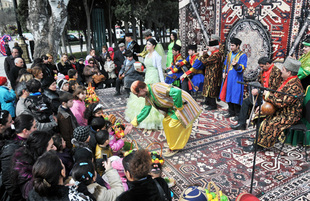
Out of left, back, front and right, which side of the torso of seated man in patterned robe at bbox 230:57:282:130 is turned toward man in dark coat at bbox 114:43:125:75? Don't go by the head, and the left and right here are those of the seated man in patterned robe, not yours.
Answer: right

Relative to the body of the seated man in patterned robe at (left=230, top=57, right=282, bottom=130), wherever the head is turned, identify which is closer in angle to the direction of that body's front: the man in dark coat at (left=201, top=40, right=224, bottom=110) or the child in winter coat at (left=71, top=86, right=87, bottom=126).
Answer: the child in winter coat

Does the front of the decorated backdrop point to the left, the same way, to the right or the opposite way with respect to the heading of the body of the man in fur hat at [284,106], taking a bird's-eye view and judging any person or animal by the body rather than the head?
to the left

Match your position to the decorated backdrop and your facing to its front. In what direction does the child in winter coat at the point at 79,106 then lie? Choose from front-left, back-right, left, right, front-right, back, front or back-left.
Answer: front-right

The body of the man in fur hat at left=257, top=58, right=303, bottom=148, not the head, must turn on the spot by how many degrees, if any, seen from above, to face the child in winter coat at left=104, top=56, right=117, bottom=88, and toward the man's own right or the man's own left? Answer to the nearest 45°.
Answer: approximately 45° to the man's own right

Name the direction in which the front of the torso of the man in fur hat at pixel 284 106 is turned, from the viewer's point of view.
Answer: to the viewer's left

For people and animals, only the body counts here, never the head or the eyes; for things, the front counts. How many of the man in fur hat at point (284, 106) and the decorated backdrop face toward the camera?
1
